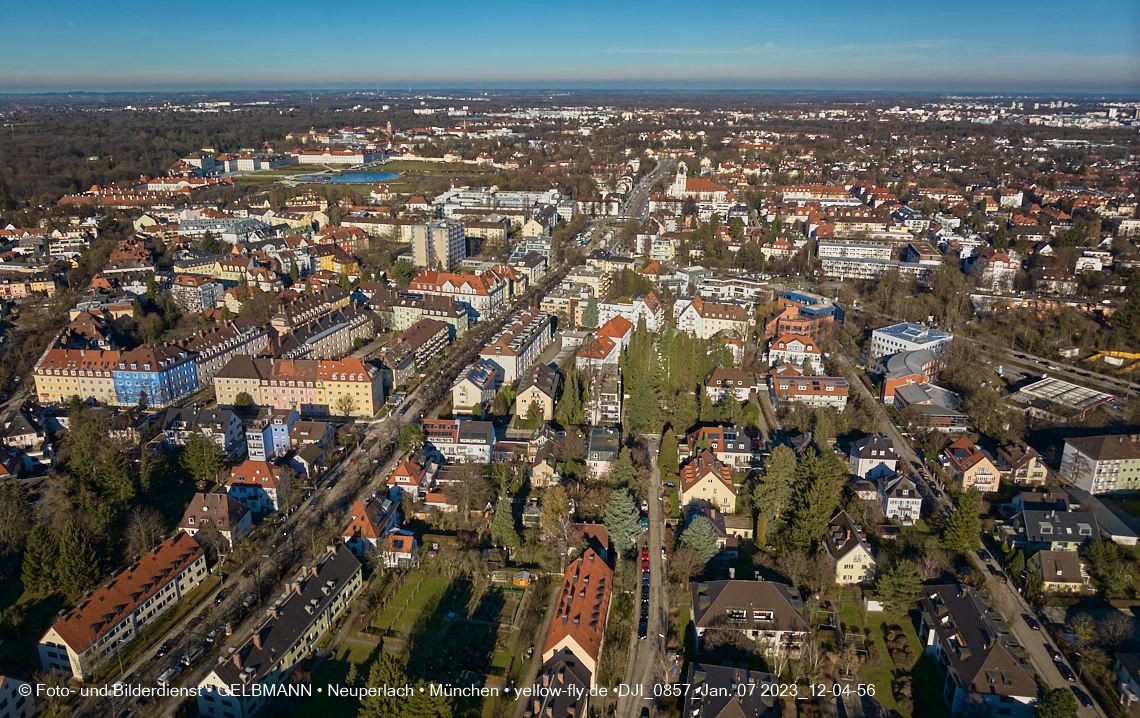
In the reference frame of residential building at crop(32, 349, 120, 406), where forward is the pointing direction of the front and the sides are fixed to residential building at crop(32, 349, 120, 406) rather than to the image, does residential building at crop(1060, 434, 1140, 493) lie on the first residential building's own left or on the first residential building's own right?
on the first residential building's own left

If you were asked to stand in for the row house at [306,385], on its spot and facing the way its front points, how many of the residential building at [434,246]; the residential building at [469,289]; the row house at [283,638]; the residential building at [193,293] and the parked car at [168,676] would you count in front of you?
2

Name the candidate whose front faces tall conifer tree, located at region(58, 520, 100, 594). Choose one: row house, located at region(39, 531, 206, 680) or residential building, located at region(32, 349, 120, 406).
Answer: the residential building

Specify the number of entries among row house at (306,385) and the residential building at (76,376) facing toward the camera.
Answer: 2

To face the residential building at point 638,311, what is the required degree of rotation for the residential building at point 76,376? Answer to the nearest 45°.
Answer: approximately 90° to its left

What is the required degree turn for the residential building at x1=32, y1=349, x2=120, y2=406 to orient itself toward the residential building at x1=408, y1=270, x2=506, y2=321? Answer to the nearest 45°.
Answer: approximately 90° to its left

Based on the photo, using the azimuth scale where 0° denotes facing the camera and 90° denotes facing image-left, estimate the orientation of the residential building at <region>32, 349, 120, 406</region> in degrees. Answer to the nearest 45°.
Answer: approximately 0°

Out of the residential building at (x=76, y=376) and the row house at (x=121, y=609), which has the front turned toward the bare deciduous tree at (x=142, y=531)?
the residential building

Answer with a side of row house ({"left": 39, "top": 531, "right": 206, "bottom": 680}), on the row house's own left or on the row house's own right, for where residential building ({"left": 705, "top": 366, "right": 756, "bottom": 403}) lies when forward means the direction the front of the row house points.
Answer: on the row house's own left

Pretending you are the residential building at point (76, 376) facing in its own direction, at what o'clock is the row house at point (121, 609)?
The row house is roughly at 12 o'clock from the residential building.
